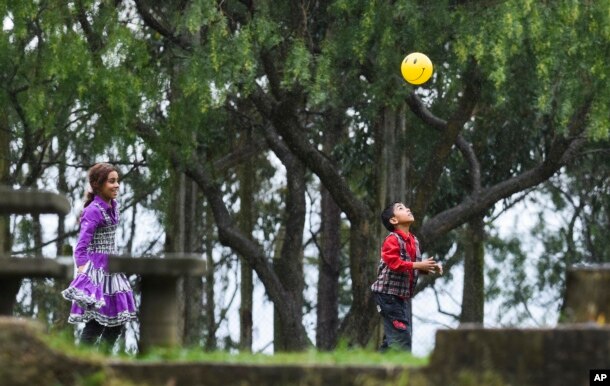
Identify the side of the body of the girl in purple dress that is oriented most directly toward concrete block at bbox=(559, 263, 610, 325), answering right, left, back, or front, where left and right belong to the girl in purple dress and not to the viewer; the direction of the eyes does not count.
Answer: front

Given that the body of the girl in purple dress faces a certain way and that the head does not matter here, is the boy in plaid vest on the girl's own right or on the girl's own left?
on the girl's own left

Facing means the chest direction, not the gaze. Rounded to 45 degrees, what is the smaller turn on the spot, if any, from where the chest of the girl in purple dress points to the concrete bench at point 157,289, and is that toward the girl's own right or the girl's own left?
approximately 45° to the girl's own right

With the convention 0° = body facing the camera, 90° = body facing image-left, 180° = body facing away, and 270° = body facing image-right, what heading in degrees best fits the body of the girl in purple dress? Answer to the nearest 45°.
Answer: approximately 315°

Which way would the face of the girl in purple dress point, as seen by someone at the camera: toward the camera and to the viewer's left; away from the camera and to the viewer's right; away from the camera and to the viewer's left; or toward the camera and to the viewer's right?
toward the camera and to the viewer's right

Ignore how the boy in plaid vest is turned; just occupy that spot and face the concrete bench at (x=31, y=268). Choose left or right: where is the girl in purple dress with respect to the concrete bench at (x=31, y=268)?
right

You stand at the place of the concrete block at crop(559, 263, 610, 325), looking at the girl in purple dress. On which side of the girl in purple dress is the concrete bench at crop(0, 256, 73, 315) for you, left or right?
left
